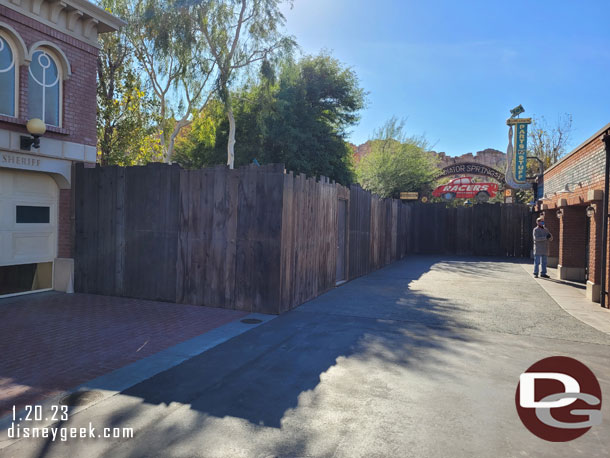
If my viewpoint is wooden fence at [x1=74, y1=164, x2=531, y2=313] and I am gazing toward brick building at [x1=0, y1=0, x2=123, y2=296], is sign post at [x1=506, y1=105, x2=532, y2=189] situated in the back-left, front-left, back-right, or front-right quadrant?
back-right

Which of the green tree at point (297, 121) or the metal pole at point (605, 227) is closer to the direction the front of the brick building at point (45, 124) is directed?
the metal pole

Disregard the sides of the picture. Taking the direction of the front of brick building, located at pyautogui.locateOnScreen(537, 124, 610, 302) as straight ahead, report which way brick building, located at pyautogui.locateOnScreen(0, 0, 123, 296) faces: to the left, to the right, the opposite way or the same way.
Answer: the opposite way

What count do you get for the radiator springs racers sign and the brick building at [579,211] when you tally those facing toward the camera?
1

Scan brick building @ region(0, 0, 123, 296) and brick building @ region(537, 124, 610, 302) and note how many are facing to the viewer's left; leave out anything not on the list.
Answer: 1

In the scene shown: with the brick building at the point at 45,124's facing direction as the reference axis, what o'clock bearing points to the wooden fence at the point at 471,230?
The wooden fence is roughly at 10 o'clock from the brick building.

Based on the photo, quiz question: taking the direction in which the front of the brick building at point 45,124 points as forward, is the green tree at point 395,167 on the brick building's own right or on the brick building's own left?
on the brick building's own left

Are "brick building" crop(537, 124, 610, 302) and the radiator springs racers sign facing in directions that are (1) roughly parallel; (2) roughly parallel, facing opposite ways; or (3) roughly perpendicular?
roughly perpendicular

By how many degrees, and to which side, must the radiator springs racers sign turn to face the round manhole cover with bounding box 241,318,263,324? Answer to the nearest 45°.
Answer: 0° — it already faces it

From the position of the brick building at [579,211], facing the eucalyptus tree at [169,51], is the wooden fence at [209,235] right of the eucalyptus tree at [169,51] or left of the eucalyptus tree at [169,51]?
left

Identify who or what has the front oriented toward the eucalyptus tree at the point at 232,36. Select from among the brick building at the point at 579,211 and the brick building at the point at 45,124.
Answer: the brick building at the point at 579,211

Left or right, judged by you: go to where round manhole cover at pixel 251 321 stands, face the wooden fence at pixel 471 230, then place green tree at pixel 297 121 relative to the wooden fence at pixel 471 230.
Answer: left

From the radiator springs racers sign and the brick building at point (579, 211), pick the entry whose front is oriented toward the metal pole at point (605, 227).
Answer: the radiator springs racers sign

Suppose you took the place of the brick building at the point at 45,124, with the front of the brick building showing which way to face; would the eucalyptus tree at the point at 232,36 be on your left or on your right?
on your left
